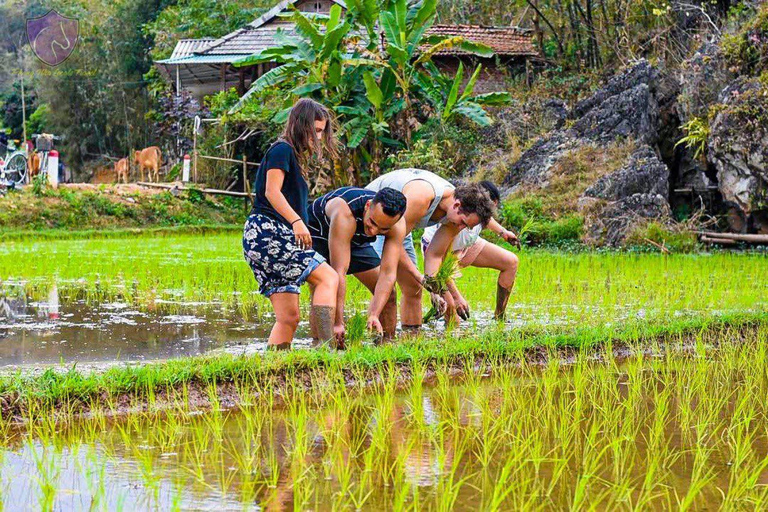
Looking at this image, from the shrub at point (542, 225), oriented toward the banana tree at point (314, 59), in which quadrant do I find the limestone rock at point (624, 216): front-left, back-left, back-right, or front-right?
back-right

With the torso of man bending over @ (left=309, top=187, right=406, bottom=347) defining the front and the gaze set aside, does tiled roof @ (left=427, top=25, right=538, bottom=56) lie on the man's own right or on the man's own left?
on the man's own left

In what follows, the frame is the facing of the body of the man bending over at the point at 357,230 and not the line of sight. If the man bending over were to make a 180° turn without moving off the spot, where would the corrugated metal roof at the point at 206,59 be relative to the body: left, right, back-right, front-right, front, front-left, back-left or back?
front-right

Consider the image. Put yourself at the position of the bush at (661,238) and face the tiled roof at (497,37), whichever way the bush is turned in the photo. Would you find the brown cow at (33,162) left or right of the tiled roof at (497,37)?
left

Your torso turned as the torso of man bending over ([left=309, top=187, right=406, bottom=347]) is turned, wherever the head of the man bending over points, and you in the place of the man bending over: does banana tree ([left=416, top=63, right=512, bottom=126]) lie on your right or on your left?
on your left

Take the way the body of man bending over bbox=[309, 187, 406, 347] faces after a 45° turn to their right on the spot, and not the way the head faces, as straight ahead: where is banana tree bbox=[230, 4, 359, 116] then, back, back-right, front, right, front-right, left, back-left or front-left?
back

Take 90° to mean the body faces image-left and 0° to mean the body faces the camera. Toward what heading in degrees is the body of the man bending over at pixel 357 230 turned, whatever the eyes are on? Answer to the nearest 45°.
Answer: approximately 315°

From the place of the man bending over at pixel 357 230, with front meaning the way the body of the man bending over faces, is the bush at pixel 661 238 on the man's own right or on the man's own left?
on the man's own left

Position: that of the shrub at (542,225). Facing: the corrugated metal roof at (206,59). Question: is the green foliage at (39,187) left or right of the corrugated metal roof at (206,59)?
left

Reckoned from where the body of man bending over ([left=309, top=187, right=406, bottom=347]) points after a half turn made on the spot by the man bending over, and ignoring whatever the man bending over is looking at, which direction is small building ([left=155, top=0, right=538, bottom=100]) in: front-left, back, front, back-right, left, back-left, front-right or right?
front-right

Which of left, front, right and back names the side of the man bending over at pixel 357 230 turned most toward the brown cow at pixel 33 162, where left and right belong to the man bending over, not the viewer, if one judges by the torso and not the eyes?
back

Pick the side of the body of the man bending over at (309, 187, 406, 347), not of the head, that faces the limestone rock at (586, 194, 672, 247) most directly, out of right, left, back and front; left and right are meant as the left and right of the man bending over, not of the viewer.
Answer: left
